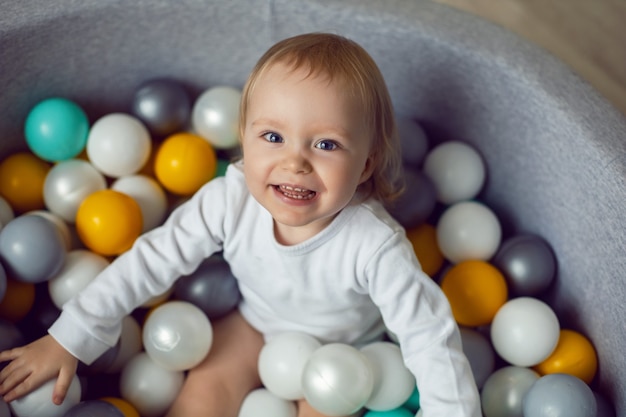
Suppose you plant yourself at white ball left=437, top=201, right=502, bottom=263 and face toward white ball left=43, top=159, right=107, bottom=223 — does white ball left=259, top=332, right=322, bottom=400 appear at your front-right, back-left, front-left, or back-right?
front-left

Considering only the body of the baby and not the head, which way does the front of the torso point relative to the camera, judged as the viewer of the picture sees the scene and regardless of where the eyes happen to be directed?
toward the camera

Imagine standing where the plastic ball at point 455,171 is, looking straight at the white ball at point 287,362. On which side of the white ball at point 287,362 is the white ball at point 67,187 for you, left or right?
right

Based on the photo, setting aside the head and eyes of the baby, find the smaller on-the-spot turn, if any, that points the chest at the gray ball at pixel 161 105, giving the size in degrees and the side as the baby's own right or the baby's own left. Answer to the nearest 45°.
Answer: approximately 135° to the baby's own right

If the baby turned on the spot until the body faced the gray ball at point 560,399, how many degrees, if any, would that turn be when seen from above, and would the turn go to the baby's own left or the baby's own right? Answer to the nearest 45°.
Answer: approximately 90° to the baby's own left

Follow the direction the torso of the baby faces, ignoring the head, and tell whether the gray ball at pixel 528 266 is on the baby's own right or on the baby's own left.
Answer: on the baby's own left

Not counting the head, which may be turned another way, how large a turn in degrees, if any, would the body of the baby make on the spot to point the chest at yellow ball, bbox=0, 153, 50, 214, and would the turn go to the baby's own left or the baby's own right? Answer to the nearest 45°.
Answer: approximately 90° to the baby's own right

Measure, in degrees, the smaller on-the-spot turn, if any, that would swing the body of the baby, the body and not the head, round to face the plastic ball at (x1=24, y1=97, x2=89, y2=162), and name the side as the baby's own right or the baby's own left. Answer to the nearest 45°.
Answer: approximately 135° to the baby's own right
